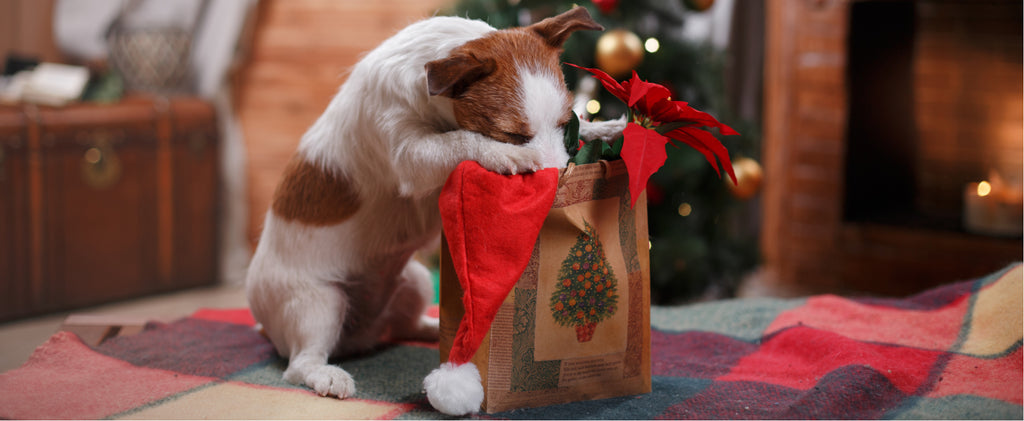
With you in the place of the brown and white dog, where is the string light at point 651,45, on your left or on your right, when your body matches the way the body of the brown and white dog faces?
on your left

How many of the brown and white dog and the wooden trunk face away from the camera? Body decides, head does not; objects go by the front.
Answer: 0

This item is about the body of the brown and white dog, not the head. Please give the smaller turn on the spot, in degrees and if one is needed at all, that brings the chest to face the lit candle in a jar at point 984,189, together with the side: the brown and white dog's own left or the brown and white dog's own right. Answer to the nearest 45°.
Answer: approximately 90° to the brown and white dog's own left

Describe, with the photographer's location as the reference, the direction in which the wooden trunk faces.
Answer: facing the viewer and to the right of the viewer

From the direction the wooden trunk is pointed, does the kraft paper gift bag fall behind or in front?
in front
